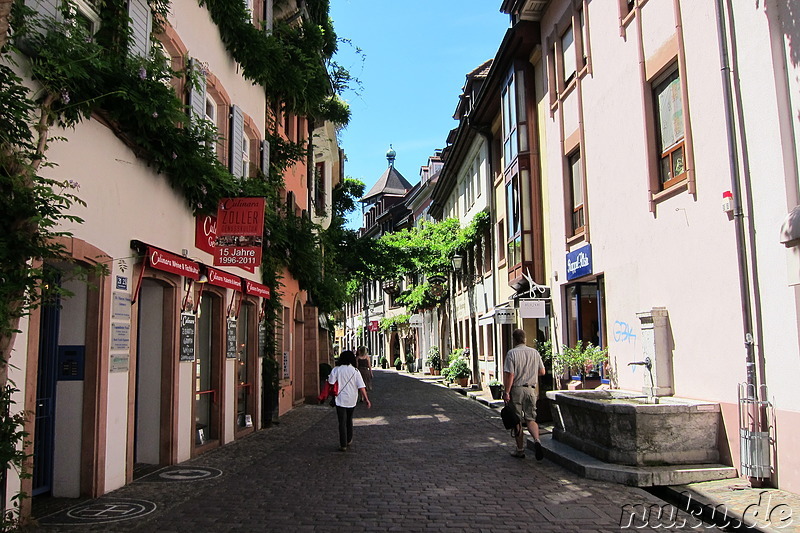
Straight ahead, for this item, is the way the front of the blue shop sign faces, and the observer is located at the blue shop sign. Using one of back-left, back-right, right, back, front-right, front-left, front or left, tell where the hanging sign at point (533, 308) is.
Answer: right

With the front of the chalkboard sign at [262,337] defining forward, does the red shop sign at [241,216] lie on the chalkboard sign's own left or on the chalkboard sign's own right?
on the chalkboard sign's own right

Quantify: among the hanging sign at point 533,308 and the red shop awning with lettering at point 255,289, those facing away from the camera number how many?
0

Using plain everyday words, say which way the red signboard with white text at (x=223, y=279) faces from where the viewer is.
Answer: facing the viewer and to the right of the viewer

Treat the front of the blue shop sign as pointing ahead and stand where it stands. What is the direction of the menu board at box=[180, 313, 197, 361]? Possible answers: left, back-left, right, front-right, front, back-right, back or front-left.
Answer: front

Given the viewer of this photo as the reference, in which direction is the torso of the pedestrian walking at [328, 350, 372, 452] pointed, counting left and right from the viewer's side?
facing away from the viewer

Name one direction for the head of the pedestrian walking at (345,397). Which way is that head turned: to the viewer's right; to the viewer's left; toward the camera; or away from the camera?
away from the camera

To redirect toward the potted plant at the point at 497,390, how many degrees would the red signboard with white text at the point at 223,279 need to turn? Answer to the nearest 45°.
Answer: approximately 90° to its left

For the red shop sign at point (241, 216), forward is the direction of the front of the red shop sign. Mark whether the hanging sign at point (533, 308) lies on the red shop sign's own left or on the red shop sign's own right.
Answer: on the red shop sign's own left

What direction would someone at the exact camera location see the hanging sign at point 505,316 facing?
facing the viewer

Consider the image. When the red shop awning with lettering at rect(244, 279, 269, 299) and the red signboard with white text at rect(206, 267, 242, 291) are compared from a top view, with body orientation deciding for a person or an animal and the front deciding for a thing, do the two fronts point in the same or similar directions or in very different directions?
same or similar directions

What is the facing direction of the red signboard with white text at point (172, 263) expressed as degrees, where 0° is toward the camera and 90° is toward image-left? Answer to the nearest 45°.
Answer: approximately 315°

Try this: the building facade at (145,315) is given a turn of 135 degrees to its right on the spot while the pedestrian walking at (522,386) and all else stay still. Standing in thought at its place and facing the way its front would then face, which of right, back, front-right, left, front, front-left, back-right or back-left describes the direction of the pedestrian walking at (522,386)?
back

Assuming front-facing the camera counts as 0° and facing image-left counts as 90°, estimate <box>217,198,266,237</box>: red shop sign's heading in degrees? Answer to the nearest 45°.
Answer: approximately 0°

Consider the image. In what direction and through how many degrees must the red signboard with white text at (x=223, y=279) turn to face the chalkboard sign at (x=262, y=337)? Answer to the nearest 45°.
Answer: approximately 135° to its left

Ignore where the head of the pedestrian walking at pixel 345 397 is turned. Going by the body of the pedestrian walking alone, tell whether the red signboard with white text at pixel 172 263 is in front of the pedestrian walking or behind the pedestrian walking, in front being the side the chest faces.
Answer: behind

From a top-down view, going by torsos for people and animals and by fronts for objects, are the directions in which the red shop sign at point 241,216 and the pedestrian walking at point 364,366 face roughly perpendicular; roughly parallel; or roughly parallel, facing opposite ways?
roughly parallel, facing opposite ways
